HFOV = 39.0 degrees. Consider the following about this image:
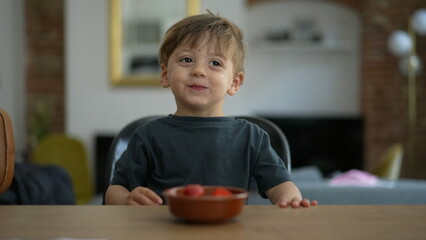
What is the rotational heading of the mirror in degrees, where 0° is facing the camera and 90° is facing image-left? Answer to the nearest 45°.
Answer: approximately 0°

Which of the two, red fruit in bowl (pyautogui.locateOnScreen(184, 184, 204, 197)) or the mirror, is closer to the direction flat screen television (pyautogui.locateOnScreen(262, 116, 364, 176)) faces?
the red fruit in bowl

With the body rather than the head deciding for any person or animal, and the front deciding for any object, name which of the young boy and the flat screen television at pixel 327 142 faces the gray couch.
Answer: the flat screen television

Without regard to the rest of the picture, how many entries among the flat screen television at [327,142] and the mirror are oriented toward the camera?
2

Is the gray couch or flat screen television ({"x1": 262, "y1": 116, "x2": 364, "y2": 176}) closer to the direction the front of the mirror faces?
the gray couch

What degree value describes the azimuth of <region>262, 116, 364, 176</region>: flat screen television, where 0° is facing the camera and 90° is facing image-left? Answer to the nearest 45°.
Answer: approximately 0°

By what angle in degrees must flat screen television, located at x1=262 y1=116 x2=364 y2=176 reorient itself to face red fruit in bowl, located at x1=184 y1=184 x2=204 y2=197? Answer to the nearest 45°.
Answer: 0° — it already faces it

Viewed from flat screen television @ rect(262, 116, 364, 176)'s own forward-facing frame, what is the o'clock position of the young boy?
The young boy is roughly at 12 o'clock from the flat screen television.

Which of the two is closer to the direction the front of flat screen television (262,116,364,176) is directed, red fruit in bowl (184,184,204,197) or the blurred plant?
the red fruit in bowl
